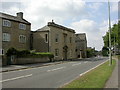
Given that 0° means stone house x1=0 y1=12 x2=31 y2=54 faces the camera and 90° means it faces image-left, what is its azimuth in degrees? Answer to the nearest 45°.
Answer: approximately 315°
